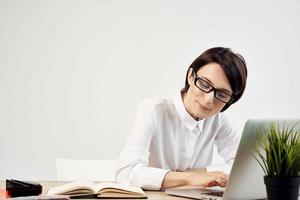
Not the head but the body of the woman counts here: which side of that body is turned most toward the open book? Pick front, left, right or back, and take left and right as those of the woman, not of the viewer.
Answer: right

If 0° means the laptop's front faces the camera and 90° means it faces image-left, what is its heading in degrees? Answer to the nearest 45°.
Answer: approximately 135°

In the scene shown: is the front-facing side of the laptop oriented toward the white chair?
yes

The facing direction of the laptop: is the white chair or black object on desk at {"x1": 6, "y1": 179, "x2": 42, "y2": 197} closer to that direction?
the white chair

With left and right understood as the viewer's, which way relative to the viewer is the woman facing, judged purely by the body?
facing the viewer and to the right of the viewer

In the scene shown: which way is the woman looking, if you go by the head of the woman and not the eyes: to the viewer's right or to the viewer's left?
to the viewer's right

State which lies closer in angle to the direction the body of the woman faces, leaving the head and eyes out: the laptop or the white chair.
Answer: the laptop

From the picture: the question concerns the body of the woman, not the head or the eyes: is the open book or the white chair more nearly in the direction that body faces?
the open book

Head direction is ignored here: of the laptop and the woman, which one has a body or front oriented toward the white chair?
the laptop

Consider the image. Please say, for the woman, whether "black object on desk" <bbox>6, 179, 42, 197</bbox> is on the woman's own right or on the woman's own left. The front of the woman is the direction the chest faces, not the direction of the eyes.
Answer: on the woman's own right

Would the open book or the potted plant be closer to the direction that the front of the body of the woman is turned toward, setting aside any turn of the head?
the potted plant

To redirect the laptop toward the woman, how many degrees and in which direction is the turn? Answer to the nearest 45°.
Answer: approximately 45° to its right

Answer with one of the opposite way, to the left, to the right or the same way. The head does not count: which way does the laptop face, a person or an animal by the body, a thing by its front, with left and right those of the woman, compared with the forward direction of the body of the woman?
the opposite way
